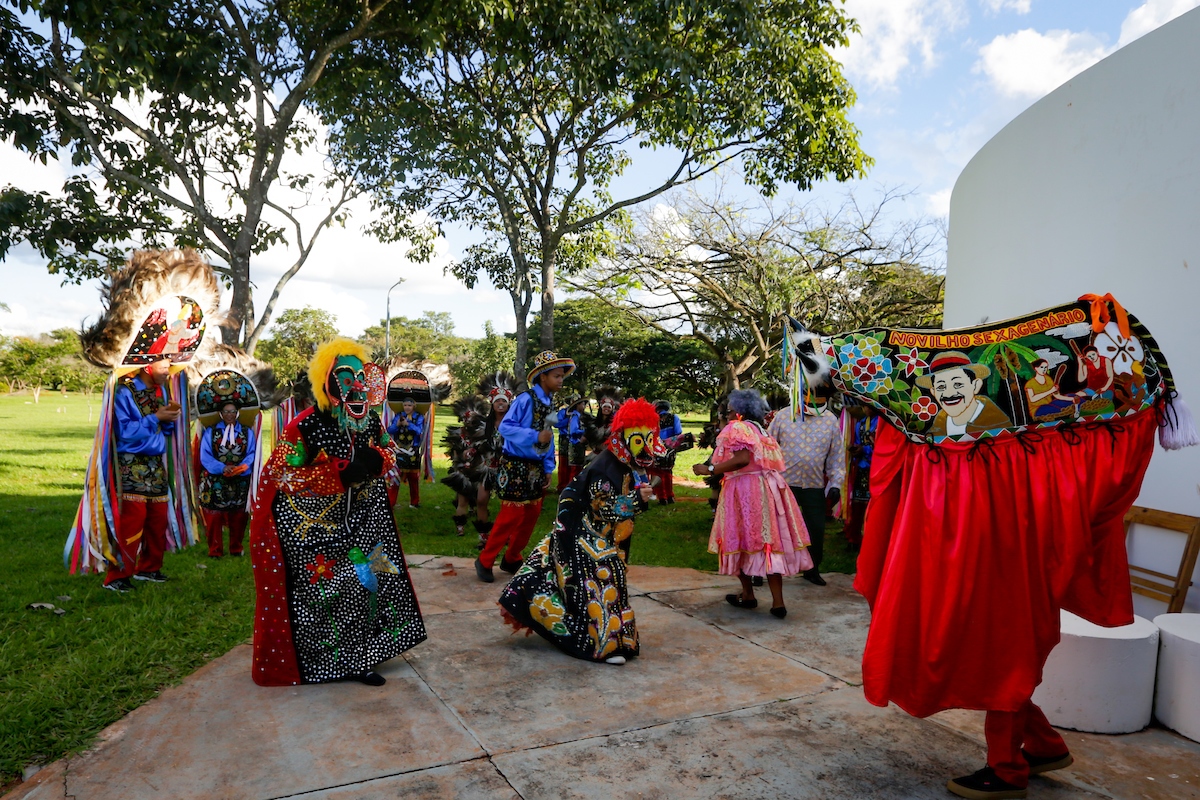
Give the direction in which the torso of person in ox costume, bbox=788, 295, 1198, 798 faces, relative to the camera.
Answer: to the viewer's left

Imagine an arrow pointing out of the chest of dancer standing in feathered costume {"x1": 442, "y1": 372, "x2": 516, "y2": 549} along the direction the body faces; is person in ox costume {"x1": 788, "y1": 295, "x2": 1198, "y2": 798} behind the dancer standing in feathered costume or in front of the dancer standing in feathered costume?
in front

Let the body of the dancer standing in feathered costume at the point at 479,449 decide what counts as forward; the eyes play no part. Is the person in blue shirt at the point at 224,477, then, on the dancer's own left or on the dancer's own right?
on the dancer's own right

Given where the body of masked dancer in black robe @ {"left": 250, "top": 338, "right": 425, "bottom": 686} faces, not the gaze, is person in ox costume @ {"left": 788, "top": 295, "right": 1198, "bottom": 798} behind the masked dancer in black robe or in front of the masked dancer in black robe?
in front

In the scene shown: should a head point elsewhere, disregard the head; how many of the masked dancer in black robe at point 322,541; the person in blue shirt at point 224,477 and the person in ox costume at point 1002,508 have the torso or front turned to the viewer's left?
1

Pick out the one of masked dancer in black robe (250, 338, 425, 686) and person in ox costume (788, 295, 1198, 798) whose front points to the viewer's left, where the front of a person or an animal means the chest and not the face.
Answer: the person in ox costume

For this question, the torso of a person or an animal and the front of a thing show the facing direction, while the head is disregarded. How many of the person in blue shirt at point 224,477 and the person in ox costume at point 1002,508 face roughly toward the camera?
1

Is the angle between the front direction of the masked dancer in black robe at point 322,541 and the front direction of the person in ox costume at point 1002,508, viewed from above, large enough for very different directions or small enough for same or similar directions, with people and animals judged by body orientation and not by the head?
very different directions
